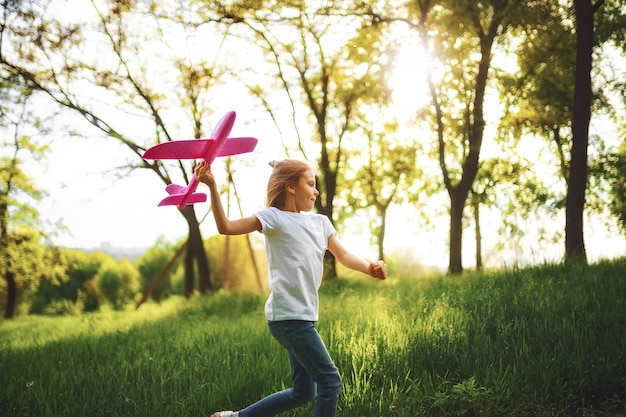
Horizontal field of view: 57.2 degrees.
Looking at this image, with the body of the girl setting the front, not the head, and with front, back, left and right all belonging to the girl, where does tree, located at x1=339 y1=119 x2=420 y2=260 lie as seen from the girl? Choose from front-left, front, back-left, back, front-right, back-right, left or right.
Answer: back-left

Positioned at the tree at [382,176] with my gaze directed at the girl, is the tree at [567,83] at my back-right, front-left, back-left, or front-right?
front-left

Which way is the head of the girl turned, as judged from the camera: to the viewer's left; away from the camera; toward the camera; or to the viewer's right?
to the viewer's right

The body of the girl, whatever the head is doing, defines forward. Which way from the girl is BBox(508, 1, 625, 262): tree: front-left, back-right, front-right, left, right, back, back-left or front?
left

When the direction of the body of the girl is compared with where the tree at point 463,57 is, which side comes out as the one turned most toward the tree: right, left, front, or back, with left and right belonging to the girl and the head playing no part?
left

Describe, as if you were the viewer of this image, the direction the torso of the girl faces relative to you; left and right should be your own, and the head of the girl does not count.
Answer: facing the viewer and to the right of the viewer
